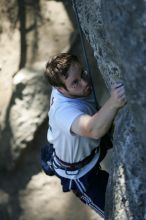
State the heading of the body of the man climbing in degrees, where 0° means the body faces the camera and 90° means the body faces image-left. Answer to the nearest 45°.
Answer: approximately 270°
